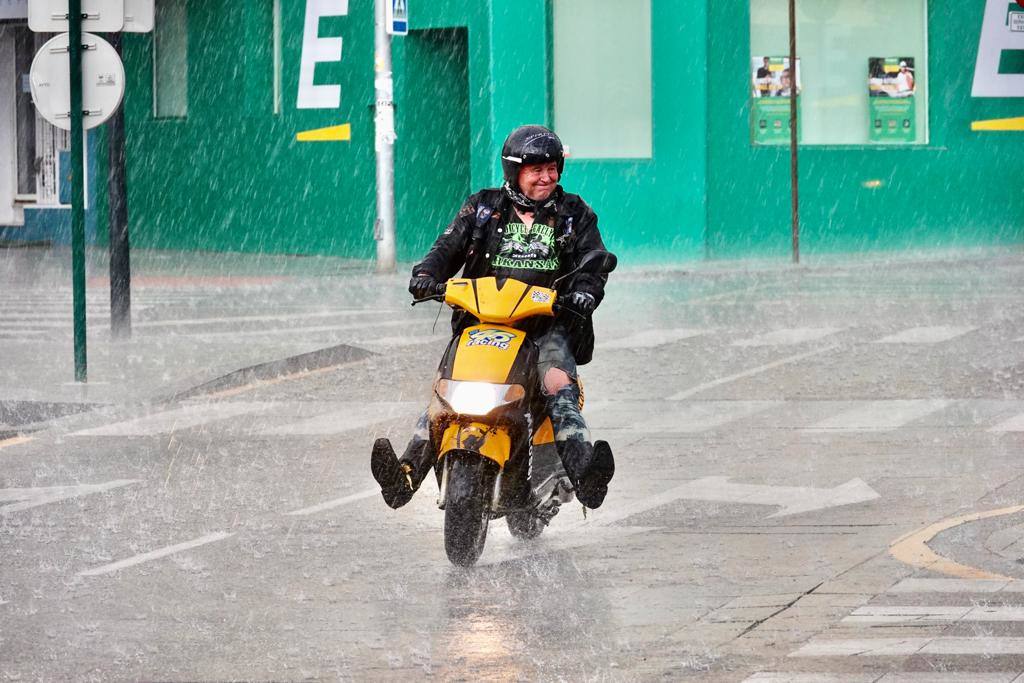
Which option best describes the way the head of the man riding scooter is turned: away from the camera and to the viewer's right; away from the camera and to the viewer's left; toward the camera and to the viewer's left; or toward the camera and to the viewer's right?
toward the camera and to the viewer's right

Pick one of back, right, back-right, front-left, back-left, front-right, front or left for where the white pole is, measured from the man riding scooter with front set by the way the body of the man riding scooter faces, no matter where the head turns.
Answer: back

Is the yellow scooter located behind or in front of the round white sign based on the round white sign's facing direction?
behind

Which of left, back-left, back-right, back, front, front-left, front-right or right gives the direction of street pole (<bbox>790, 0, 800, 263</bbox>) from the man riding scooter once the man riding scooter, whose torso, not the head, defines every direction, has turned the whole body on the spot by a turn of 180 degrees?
front

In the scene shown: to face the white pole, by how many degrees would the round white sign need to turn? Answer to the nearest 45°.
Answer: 0° — it already faces it

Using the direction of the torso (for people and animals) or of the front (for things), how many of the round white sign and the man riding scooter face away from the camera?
1

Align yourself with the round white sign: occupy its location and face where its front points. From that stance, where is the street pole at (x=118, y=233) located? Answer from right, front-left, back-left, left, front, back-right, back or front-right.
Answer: front

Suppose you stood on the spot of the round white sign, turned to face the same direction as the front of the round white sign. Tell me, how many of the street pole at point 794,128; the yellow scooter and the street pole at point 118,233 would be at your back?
1

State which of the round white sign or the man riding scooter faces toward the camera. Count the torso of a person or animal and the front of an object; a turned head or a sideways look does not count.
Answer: the man riding scooter

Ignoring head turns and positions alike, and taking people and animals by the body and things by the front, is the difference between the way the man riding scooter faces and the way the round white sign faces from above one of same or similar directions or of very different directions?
very different directions

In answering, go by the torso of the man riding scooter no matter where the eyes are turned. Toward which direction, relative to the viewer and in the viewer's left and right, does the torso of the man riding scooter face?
facing the viewer

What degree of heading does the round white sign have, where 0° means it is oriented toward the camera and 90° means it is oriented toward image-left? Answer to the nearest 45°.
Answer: approximately 180°
